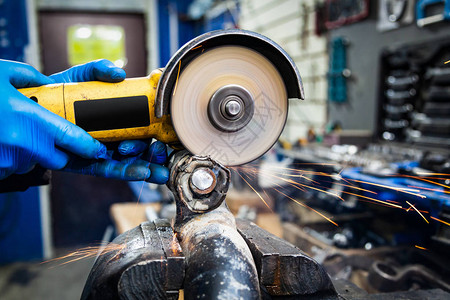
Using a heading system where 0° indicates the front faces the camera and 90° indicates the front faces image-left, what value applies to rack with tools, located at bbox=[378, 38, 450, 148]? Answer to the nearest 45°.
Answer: approximately 45°

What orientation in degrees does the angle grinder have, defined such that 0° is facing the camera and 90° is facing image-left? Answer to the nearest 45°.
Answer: approximately 270°

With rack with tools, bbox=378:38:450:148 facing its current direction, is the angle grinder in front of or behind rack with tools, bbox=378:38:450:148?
in front

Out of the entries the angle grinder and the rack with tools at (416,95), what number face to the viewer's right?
1

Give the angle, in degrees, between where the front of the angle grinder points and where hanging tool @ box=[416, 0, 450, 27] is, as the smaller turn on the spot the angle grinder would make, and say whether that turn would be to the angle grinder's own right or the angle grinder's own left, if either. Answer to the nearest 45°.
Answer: approximately 45° to the angle grinder's own left

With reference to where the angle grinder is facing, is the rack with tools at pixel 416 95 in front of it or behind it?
in front
